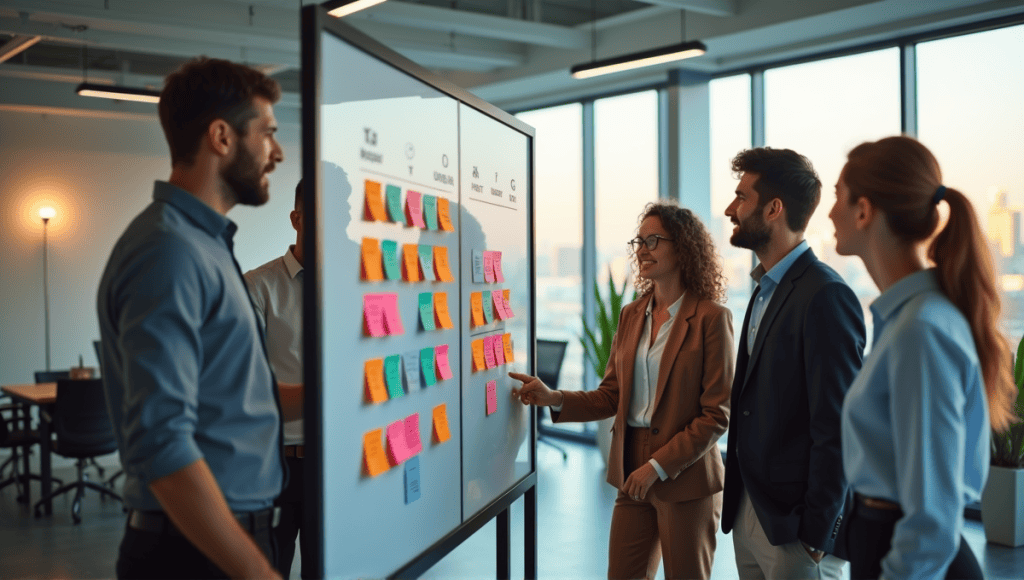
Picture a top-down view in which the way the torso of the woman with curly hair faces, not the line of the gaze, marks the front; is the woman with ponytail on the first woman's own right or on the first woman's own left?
on the first woman's own left

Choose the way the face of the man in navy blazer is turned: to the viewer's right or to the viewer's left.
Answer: to the viewer's left

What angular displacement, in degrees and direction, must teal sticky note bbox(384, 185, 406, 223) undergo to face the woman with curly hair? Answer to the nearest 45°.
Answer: approximately 90° to its left

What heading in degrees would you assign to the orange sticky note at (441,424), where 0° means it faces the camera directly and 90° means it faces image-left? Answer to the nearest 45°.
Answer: approximately 315°

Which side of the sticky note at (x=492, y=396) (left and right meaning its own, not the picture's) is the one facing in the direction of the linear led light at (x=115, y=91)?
back

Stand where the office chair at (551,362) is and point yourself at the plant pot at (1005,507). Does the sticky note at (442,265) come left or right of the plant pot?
right

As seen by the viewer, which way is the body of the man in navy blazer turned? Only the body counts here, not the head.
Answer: to the viewer's left

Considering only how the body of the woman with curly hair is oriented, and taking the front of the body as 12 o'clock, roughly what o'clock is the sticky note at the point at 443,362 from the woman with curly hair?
The sticky note is roughly at 12 o'clock from the woman with curly hair.

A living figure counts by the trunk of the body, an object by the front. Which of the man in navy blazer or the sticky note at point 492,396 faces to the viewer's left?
the man in navy blazer

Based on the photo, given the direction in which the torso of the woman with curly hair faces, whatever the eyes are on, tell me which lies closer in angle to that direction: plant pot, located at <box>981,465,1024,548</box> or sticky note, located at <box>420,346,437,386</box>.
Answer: the sticky note
